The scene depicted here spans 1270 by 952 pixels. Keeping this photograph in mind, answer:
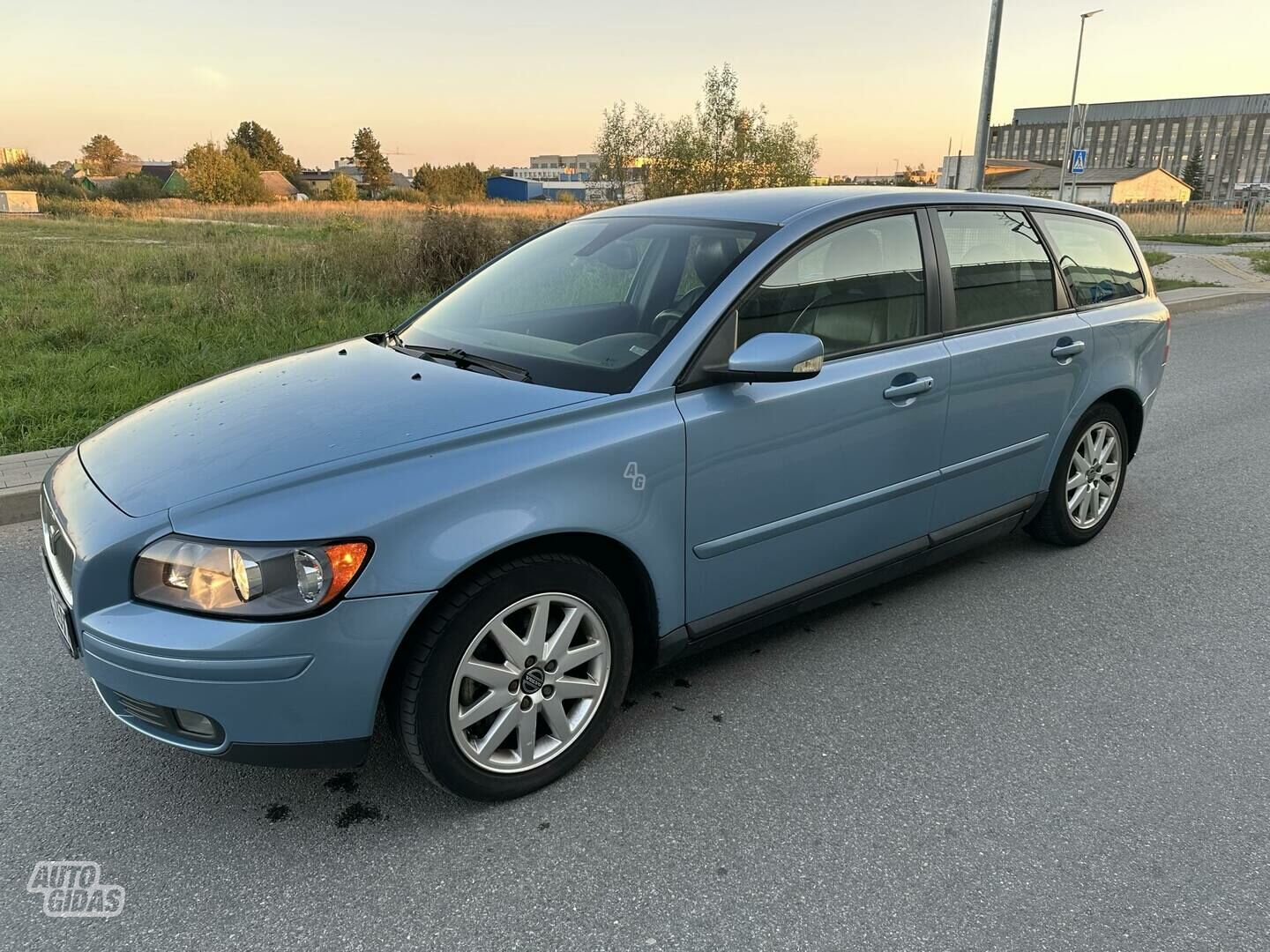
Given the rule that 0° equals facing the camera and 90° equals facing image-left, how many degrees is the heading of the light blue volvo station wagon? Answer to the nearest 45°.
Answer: approximately 45°

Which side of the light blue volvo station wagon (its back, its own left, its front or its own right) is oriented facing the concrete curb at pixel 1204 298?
back

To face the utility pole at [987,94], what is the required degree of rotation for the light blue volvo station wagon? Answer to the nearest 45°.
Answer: approximately 180°

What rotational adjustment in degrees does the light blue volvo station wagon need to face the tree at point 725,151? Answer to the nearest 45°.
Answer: approximately 135° to its right

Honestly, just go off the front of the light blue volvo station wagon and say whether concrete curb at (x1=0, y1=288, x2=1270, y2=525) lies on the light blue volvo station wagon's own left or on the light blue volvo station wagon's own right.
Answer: on the light blue volvo station wagon's own right

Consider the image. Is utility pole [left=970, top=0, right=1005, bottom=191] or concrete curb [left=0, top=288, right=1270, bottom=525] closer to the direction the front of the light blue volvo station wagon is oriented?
the concrete curb

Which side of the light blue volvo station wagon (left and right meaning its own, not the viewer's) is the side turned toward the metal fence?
back
